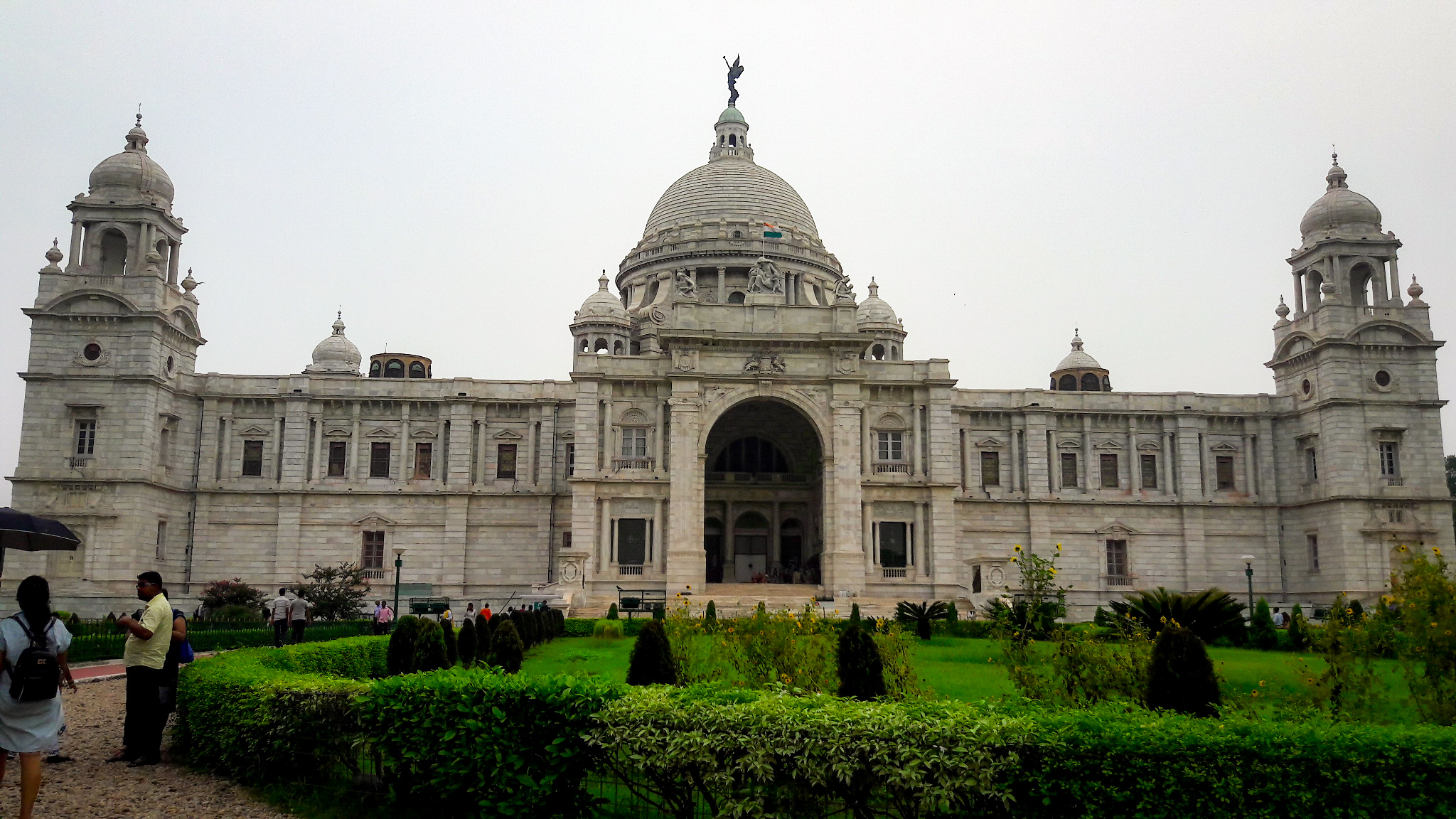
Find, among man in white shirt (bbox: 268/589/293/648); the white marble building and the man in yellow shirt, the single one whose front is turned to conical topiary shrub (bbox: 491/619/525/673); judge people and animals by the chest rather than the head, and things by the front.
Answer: the white marble building

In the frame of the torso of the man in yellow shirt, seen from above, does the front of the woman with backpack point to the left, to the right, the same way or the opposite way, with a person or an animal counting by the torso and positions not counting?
to the right

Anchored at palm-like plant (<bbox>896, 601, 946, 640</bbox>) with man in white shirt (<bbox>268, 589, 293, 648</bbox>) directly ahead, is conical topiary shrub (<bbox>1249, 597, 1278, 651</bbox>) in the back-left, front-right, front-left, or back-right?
back-left

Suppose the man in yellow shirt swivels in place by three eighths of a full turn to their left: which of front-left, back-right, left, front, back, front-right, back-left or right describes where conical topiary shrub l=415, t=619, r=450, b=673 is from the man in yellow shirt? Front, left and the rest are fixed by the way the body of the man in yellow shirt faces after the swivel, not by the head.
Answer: left

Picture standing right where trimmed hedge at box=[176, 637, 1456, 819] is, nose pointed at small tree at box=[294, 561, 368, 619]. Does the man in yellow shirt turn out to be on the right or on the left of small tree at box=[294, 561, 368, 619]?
left

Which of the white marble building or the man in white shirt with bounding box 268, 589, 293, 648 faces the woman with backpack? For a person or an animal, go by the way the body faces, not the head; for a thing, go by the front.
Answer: the white marble building

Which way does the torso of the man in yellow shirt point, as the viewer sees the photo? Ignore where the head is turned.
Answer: to the viewer's left

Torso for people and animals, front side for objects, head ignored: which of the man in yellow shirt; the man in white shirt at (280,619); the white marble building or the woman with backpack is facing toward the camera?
the white marble building

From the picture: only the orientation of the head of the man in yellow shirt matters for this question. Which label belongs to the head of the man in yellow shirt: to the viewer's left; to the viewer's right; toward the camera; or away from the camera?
to the viewer's left

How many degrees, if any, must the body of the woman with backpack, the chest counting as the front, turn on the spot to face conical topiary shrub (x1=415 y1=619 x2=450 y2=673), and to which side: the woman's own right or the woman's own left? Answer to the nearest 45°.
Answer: approximately 45° to the woman's own right

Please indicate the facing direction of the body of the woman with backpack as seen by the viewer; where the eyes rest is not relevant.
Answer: away from the camera
